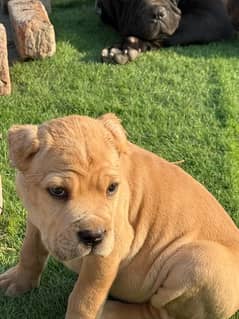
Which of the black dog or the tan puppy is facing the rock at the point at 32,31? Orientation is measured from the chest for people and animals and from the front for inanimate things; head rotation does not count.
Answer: the black dog

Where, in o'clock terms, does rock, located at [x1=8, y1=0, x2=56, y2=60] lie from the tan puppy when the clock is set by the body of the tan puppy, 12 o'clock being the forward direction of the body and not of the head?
The rock is roughly at 4 o'clock from the tan puppy.

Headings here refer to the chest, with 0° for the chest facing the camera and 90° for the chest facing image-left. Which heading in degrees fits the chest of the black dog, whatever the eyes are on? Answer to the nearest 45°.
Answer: approximately 45°

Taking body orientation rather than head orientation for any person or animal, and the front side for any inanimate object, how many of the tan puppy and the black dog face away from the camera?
0

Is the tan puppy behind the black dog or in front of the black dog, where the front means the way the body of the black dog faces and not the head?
in front

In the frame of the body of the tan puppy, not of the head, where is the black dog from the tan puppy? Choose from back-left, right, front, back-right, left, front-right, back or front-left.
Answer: back-right

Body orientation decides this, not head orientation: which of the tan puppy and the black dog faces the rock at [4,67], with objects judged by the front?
the black dog

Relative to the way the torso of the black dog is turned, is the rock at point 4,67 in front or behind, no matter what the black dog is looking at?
in front

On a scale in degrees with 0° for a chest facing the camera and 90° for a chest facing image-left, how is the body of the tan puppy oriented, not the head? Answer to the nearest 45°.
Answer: approximately 45°
